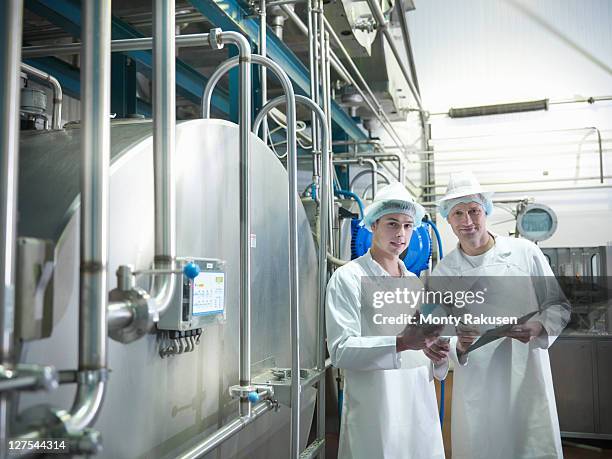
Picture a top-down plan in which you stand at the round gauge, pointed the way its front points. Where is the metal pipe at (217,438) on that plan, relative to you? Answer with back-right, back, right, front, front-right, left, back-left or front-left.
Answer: front

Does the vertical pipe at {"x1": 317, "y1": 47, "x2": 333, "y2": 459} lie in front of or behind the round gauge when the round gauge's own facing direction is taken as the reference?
in front

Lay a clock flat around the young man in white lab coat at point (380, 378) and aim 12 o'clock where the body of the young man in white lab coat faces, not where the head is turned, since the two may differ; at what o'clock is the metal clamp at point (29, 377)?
The metal clamp is roughly at 2 o'clock from the young man in white lab coat.

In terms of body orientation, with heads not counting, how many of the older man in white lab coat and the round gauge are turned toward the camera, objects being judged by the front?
2

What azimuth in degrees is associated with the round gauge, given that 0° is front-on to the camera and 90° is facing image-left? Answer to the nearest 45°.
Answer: approximately 0°

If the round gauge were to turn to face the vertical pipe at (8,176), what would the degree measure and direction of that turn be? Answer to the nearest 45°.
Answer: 0° — it already faces it

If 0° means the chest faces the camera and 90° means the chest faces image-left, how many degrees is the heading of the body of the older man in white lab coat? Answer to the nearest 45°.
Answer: approximately 0°
